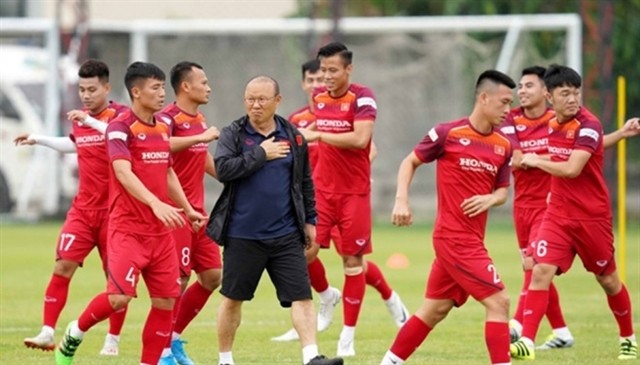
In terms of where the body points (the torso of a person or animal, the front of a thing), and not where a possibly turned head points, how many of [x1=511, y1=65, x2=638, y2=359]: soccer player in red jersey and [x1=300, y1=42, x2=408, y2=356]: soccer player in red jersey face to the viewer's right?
0

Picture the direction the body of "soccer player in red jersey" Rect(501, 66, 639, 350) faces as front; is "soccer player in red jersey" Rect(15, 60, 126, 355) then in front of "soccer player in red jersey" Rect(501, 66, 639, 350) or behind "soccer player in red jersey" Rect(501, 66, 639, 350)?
in front

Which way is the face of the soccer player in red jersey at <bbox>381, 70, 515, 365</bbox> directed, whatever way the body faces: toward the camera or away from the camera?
toward the camera

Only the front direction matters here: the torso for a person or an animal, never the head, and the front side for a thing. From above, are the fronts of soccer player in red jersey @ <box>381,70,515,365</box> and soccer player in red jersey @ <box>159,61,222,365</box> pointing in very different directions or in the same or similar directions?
same or similar directions

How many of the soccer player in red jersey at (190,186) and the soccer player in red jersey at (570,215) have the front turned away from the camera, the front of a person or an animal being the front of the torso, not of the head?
0

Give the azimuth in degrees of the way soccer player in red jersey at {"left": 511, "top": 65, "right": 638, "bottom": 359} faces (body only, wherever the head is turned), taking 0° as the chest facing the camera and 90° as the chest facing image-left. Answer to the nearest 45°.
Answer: approximately 45°
